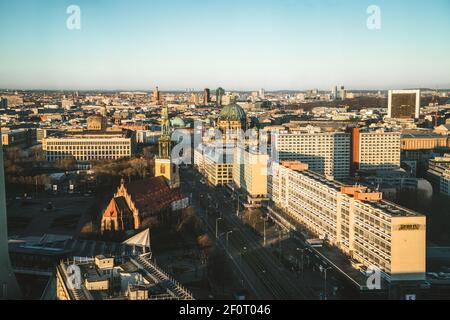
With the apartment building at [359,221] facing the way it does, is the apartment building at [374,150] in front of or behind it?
behind

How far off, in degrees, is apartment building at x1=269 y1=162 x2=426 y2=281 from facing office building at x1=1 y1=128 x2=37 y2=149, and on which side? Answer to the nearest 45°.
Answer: approximately 90° to its right

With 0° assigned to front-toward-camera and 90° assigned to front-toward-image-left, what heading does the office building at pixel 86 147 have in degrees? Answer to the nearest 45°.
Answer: approximately 0°

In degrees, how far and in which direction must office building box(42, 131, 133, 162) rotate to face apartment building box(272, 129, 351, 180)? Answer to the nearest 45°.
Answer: approximately 45° to its left

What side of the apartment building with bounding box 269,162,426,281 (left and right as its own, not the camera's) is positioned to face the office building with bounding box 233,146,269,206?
right

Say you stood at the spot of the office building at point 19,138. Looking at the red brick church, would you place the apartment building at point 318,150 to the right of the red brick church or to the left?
left

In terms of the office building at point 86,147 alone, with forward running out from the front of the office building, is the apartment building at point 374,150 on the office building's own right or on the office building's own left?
on the office building's own left
